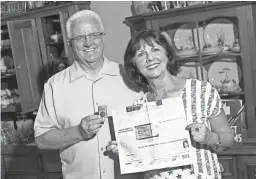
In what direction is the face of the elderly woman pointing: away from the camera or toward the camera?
toward the camera

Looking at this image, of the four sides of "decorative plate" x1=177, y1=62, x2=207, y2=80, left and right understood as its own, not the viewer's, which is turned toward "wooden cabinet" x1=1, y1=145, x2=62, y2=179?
right

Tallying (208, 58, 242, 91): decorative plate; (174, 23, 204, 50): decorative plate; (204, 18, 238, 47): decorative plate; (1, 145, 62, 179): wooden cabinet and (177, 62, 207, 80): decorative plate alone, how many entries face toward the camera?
5

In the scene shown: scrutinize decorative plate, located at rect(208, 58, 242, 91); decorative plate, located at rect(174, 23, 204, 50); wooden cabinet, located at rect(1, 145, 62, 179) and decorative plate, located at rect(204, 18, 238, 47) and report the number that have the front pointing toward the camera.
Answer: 4

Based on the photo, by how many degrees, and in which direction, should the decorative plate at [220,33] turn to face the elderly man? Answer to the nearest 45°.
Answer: approximately 45° to its right

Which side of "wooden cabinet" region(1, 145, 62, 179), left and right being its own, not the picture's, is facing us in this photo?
front

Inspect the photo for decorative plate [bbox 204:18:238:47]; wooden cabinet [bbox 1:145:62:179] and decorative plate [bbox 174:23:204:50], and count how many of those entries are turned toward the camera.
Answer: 3

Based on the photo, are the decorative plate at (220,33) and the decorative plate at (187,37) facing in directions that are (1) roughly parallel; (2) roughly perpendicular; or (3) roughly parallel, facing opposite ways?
roughly parallel

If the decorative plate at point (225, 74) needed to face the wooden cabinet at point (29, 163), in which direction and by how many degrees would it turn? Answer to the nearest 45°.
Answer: approximately 90° to its right

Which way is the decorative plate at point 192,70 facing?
toward the camera

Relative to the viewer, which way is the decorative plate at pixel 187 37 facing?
toward the camera
